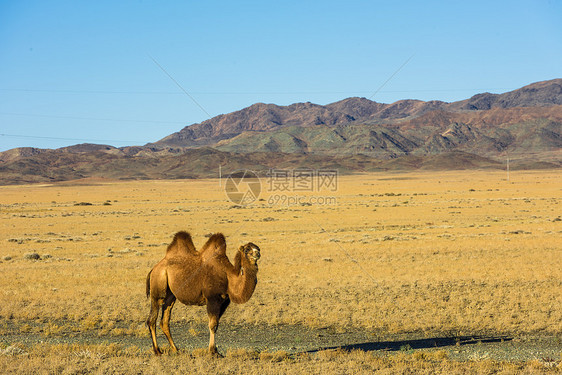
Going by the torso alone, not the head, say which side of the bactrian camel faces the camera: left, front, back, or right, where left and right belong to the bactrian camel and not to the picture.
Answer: right

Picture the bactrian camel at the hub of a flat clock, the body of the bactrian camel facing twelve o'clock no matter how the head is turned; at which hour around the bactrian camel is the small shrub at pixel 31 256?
The small shrub is roughly at 8 o'clock from the bactrian camel.
